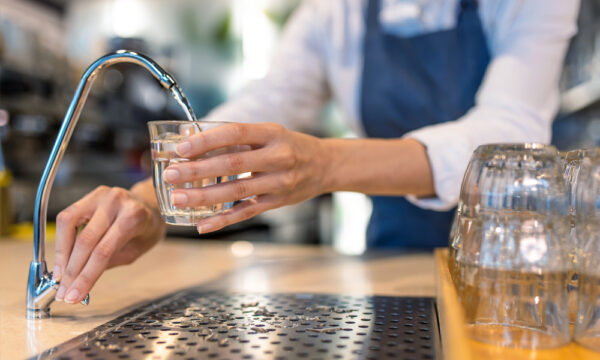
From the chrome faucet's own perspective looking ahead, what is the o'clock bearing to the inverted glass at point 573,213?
The inverted glass is roughly at 1 o'clock from the chrome faucet.

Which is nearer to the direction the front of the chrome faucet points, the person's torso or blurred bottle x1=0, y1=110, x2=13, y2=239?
the person's torso

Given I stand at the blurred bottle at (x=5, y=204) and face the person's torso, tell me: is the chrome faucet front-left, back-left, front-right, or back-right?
front-right

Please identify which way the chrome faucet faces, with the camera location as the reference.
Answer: facing to the right of the viewer

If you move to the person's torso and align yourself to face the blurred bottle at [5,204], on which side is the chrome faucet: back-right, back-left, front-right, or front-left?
front-left

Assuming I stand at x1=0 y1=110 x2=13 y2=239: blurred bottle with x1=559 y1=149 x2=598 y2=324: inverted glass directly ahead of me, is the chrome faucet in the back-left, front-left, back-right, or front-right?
front-right

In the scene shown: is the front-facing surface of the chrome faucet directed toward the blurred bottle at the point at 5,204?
no

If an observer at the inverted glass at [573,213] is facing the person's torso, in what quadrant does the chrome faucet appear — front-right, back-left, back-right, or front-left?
front-left

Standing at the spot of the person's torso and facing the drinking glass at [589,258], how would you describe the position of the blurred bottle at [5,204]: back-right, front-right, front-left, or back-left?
back-right

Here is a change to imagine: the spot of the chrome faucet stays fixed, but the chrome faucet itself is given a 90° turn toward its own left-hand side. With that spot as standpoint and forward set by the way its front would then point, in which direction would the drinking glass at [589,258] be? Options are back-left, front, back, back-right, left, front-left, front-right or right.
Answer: back-right

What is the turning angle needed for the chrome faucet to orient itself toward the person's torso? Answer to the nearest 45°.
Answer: approximately 45° to its left
